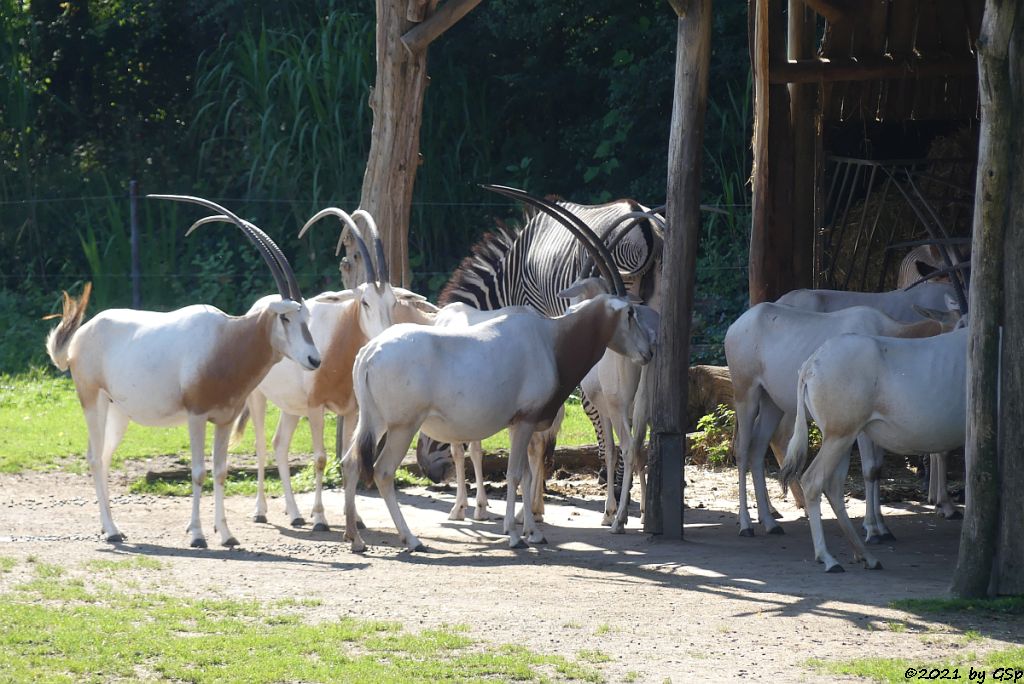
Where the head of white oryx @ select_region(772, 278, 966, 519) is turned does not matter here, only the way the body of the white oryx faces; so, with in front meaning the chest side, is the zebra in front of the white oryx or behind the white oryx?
behind

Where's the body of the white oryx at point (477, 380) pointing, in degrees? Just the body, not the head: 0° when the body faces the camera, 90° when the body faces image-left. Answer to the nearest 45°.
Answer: approximately 270°

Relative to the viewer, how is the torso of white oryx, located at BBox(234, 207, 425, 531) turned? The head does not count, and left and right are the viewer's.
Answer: facing the viewer and to the right of the viewer

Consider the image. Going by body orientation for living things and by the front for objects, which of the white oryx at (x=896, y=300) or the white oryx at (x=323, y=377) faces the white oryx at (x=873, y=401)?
the white oryx at (x=323, y=377)

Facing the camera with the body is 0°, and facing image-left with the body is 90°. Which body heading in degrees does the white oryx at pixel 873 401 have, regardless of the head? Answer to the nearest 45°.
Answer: approximately 270°

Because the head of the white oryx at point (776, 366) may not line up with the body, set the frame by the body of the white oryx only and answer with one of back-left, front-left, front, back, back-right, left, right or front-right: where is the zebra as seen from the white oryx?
back-left

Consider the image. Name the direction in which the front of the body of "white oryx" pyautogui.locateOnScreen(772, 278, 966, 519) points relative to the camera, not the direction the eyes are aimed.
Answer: to the viewer's right

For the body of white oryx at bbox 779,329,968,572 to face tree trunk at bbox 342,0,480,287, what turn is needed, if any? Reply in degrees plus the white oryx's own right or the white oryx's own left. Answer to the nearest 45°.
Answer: approximately 135° to the white oryx's own left

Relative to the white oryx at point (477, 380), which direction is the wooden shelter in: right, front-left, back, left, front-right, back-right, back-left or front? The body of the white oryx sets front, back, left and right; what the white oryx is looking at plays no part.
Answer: front-left

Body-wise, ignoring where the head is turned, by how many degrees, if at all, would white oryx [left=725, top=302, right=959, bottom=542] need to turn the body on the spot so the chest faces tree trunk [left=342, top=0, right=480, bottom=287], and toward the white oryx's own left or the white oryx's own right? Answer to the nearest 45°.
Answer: approximately 135° to the white oryx's own left

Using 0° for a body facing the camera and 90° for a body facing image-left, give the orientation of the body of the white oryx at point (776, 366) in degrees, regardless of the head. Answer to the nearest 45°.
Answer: approximately 270°

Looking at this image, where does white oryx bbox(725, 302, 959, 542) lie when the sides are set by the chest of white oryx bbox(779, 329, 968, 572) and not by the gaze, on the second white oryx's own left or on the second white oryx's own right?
on the second white oryx's own left
